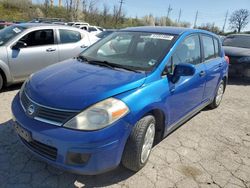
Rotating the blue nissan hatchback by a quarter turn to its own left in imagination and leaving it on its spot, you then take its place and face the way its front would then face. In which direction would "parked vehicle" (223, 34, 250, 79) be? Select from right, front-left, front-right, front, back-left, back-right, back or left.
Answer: left

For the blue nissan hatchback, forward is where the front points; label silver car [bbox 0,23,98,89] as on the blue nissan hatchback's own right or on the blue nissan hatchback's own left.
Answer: on the blue nissan hatchback's own right

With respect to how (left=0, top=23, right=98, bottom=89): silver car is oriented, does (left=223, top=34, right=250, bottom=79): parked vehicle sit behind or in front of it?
behind

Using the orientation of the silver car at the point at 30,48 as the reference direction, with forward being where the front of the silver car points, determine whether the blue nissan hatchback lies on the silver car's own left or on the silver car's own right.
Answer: on the silver car's own left

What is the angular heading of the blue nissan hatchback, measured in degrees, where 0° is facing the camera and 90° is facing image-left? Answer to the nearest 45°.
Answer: approximately 45°
